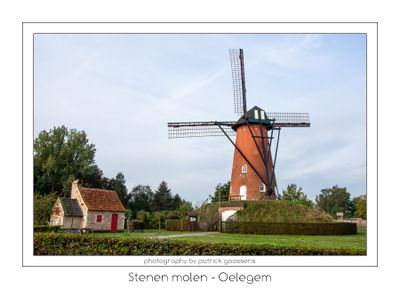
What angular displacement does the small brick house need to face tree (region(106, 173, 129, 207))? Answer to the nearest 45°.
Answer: approximately 135° to its left

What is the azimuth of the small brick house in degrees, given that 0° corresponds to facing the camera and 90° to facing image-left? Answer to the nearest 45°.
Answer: approximately 315°

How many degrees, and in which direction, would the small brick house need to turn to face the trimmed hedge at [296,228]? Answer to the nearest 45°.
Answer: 0° — it already faces it

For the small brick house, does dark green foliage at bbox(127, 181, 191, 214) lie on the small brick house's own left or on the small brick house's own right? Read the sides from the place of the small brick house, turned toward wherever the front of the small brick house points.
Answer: on the small brick house's own left

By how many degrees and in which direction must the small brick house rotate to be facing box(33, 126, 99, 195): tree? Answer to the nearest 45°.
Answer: approximately 135° to its left
